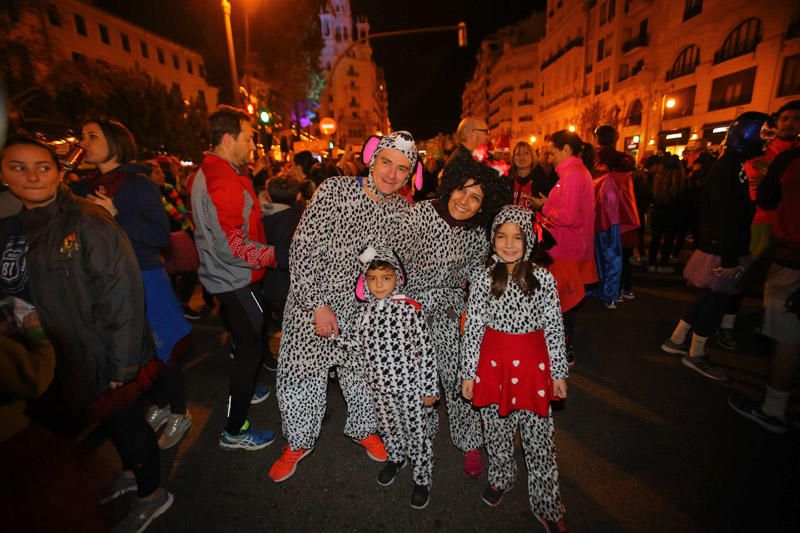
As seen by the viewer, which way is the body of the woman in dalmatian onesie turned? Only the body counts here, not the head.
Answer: toward the camera

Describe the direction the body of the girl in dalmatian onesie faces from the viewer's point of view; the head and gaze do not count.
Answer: toward the camera

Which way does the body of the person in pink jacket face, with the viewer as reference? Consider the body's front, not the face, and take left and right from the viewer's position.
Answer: facing to the left of the viewer

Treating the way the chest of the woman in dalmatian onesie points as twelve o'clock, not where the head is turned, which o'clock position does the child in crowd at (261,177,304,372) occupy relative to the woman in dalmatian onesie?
The child in crowd is roughly at 4 o'clock from the woman in dalmatian onesie.

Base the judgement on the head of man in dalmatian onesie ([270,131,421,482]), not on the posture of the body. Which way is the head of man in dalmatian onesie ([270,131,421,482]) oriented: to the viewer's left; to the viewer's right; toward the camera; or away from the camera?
toward the camera

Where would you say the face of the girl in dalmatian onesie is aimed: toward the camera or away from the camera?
toward the camera

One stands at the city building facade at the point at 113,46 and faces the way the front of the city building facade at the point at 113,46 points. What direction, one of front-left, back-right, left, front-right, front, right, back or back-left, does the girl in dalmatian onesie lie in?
front-right

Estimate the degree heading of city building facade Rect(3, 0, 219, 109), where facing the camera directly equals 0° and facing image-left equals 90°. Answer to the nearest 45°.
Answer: approximately 315°

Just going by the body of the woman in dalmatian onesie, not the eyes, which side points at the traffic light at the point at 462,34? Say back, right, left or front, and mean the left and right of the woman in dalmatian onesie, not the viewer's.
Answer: back

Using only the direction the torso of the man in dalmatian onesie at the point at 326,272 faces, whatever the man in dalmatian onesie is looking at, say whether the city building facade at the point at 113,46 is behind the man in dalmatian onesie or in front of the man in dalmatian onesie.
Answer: behind
